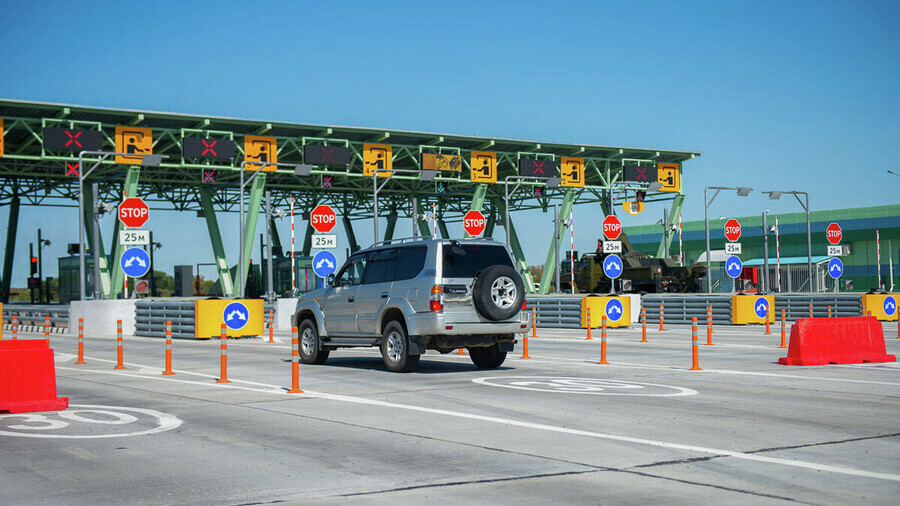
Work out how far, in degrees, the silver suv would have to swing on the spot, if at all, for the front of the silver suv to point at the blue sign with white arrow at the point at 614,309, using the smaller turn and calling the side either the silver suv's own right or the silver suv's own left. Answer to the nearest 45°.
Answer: approximately 45° to the silver suv's own right

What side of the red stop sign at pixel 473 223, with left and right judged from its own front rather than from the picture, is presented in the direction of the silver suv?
front

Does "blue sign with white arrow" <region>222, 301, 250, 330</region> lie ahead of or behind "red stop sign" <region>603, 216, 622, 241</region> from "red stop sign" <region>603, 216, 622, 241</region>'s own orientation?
ahead

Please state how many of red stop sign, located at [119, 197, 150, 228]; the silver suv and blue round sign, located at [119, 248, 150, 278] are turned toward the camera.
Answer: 2

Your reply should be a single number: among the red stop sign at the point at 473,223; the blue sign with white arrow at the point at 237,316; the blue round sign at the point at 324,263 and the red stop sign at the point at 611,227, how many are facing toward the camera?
4

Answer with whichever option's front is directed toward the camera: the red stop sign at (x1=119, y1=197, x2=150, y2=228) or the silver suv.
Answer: the red stop sign

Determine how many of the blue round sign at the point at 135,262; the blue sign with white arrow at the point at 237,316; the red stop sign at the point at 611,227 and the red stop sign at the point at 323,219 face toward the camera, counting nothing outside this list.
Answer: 4

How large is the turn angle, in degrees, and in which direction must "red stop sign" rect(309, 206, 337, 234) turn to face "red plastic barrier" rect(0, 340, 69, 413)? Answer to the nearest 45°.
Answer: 0° — it already faces it

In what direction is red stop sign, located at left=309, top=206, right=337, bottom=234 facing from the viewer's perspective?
toward the camera

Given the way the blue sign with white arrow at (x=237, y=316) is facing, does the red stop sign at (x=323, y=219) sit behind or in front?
behind

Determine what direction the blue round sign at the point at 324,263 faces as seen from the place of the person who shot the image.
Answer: facing the viewer

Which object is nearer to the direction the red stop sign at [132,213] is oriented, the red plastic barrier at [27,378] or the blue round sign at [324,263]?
the red plastic barrier

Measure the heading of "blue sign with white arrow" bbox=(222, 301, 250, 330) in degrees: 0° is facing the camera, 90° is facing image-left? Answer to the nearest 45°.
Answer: approximately 0°

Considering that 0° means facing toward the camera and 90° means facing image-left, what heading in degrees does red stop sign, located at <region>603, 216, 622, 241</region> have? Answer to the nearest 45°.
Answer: approximately 0°

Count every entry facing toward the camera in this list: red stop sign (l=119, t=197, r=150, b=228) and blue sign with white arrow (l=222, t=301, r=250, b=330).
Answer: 2

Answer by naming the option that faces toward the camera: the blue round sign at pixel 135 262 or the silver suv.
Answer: the blue round sign

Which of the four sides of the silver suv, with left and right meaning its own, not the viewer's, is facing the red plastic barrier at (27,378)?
left
